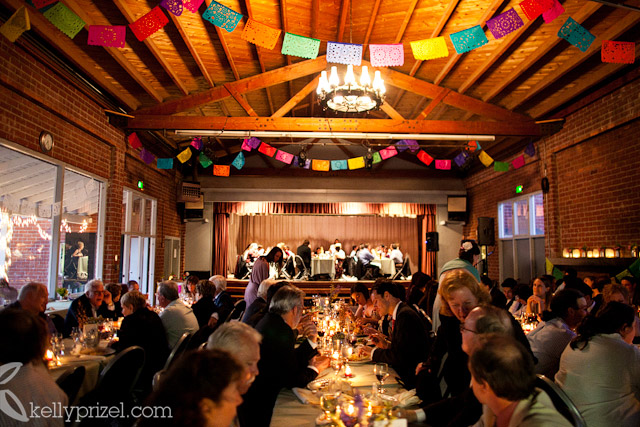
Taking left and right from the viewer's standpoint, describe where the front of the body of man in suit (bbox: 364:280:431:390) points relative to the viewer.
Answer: facing to the left of the viewer

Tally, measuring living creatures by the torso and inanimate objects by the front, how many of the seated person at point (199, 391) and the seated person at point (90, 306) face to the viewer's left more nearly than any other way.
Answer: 0

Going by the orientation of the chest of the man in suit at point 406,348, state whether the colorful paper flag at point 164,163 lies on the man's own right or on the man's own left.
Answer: on the man's own right

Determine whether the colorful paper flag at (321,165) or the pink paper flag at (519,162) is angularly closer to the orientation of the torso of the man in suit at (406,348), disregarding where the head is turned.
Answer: the colorful paper flag

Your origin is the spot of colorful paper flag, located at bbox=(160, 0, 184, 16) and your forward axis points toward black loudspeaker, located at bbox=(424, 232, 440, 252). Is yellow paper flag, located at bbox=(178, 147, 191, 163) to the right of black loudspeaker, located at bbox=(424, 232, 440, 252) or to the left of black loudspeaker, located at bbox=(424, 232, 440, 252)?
left

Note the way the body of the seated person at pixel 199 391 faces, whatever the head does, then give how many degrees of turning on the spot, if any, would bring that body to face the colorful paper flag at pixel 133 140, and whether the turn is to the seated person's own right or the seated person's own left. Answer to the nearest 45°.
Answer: approximately 90° to the seated person's own left

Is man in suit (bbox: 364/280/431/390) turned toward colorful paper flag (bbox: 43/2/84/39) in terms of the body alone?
yes

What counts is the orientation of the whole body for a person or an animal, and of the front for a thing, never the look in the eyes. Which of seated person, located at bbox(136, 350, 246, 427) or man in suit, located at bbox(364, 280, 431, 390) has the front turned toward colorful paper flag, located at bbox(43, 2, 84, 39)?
the man in suit

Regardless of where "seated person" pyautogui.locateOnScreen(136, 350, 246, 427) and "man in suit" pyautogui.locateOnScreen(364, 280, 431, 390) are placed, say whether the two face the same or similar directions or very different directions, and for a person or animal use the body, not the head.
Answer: very different directions

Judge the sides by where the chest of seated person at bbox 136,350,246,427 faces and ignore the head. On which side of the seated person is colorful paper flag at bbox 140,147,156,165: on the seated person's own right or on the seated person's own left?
on the seated person's own left

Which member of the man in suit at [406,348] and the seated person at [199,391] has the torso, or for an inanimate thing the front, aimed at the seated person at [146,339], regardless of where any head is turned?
the man in suit
